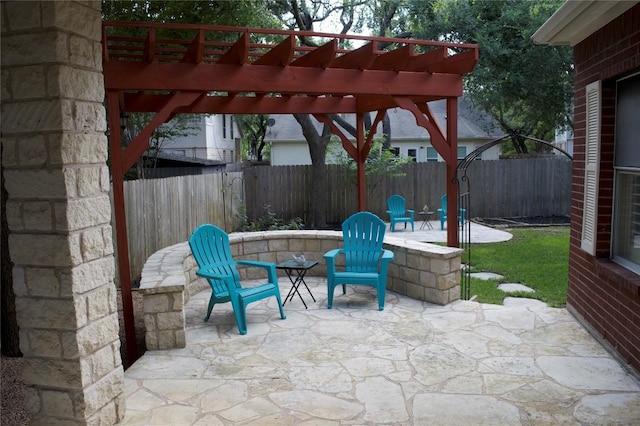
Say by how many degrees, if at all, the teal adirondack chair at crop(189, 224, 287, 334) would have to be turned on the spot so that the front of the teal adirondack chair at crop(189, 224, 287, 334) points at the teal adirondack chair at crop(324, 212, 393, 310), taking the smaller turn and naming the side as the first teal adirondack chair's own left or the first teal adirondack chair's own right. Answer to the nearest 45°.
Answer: approximately 45° to the first teal adirondack chair's own left

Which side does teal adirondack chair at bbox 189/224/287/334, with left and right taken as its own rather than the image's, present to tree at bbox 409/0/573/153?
left

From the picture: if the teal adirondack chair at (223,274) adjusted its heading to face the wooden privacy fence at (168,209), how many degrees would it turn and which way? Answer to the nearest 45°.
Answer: approximately 135° to its left

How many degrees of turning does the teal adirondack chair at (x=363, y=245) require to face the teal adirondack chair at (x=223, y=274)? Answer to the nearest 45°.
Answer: approximately 45° to its right

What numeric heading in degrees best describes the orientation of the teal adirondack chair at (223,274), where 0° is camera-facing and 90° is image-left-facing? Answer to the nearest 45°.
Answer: approximately 315°

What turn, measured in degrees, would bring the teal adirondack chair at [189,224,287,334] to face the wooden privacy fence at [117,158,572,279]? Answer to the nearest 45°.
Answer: approximately 135° to its left

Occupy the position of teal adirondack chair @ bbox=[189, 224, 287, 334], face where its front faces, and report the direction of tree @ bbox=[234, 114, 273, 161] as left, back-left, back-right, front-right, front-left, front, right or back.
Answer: back-left

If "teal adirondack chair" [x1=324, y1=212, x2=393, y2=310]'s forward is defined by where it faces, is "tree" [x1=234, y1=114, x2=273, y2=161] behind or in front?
behind

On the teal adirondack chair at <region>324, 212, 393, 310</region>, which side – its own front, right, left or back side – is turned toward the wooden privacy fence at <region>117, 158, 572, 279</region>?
back

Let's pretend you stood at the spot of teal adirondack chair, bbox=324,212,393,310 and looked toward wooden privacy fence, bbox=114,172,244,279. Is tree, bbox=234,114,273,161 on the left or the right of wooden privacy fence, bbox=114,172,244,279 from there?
right

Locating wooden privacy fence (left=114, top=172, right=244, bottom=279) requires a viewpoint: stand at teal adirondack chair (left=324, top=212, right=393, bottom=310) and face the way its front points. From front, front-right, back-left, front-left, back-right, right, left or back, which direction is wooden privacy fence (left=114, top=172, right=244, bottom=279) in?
back-right

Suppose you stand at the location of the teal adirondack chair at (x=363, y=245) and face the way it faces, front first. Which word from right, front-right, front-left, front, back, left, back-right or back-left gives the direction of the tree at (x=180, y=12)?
back-right

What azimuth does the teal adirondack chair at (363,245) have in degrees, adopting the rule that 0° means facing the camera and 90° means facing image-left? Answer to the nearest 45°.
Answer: approximately 0°
